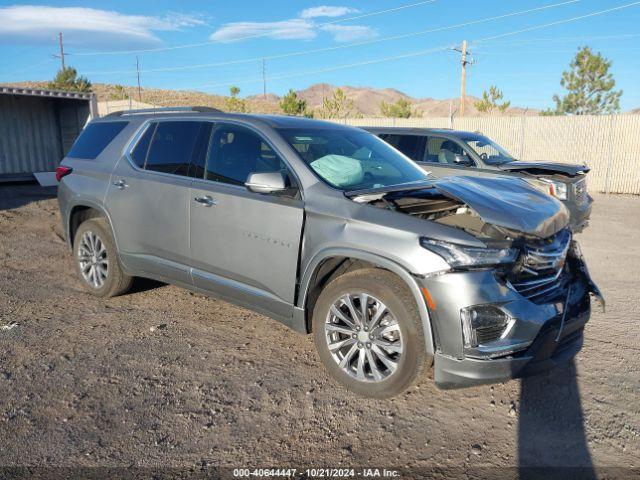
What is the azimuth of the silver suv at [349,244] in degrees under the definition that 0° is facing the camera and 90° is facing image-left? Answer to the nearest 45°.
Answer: approximately 315°

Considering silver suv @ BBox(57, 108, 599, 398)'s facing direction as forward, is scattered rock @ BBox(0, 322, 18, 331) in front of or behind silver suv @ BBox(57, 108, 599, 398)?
behind

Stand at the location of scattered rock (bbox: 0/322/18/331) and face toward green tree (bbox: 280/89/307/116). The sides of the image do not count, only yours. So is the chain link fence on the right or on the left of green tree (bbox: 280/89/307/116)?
right

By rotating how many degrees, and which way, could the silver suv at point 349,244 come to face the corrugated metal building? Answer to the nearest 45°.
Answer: approximately 180°

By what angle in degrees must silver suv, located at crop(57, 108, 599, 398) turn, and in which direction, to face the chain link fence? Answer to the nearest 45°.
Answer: approximately 90° to its left

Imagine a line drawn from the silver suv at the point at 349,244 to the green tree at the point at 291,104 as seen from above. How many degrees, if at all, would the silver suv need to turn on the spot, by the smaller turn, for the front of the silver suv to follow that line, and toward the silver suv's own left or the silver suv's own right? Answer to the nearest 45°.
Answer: approximately 135° to the silver suv's own left
